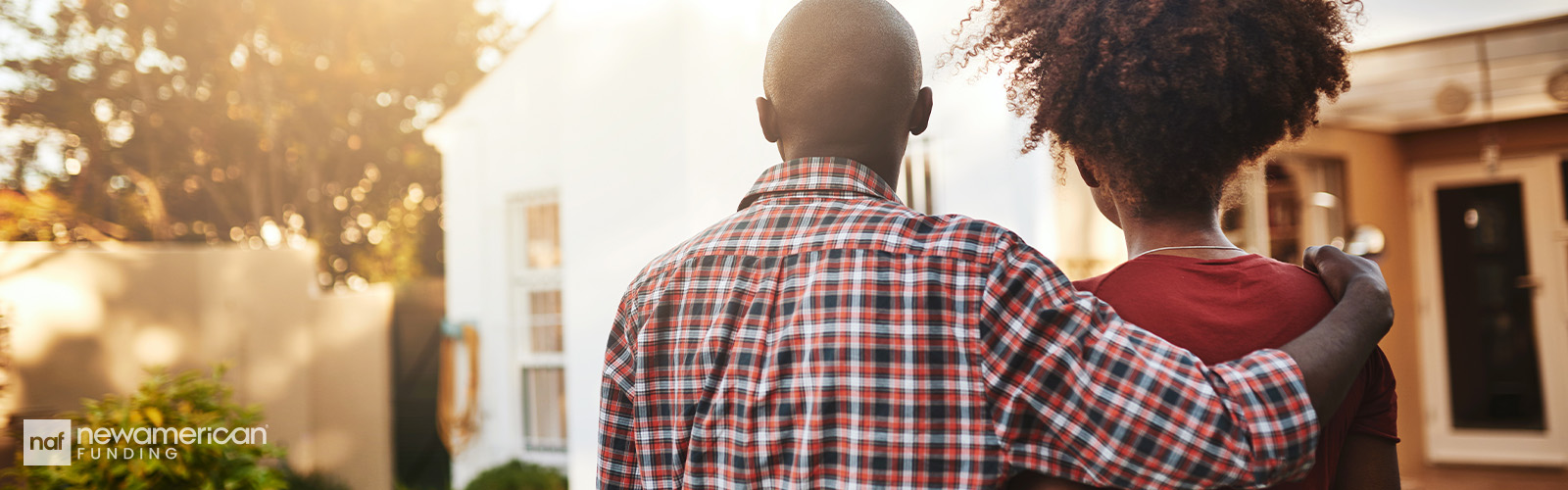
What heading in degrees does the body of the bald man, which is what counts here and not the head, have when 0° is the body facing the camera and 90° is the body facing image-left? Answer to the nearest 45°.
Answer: approximately 180°

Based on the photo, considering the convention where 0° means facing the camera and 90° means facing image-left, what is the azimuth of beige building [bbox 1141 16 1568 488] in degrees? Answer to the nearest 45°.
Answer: approximately 0°

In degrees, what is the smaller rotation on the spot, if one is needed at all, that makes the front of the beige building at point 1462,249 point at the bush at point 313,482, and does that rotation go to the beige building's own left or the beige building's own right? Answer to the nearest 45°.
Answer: approximately 45° to the beige building's own right

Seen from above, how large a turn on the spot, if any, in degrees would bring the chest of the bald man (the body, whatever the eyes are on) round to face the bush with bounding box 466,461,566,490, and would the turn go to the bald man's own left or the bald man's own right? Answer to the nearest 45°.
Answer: approximately 45° to the bald man's own left

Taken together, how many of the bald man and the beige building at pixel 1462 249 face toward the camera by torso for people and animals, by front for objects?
1

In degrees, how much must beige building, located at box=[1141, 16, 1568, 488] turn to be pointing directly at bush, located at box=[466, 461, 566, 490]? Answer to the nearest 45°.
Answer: approximately 45° to its right

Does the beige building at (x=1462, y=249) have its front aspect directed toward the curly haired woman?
yes

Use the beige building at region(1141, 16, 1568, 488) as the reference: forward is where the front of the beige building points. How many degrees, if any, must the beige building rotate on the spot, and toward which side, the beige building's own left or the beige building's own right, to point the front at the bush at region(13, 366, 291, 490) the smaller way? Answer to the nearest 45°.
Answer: approximately 45° to the beige building's own right

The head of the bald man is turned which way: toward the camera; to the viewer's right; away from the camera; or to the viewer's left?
away from the camera

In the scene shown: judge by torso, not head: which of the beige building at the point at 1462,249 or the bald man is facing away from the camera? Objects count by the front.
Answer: the bald man

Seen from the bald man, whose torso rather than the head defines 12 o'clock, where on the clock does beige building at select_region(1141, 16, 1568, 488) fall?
The beige building is roughly at 1 o'clock from the bald man.
